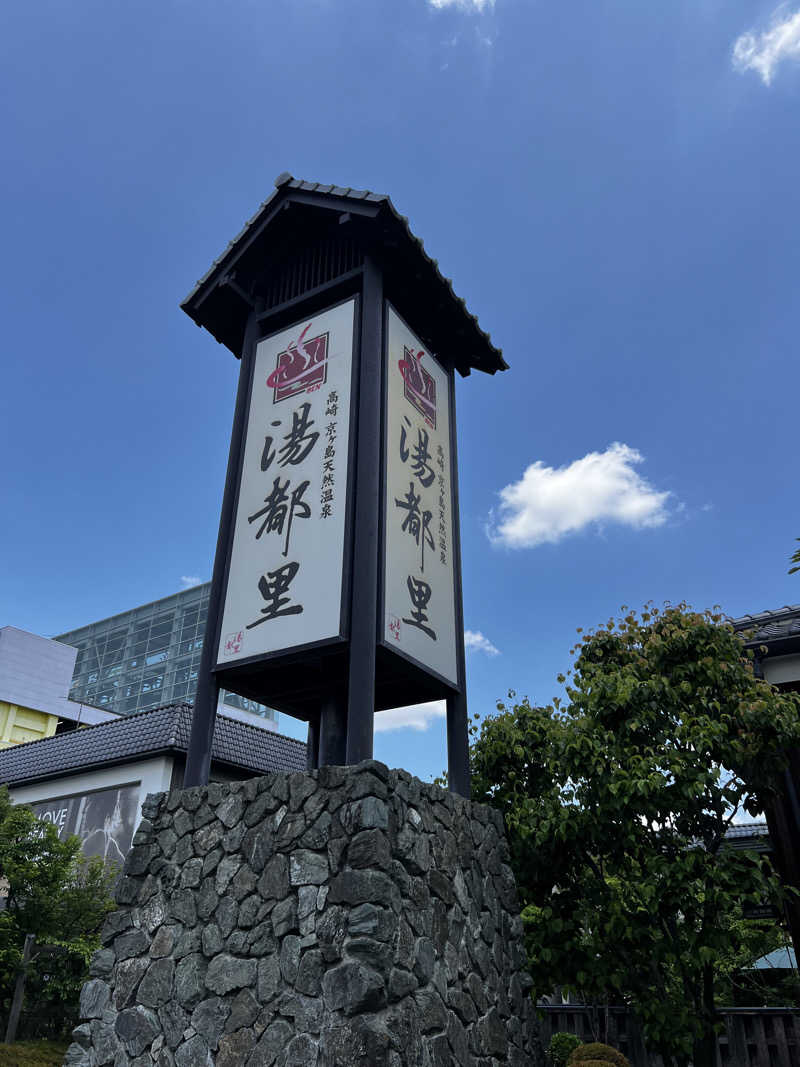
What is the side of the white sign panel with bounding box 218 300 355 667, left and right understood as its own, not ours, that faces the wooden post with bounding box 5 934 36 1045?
right

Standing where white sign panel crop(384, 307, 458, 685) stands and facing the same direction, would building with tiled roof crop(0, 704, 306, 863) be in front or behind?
behind

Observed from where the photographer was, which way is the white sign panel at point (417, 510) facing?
facing the viewer and to the right of the viewer

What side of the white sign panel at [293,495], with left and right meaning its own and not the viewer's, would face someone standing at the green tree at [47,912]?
right

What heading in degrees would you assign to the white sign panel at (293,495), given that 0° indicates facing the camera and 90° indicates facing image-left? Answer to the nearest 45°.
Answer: approximately 45°

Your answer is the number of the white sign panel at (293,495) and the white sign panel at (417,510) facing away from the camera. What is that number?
0

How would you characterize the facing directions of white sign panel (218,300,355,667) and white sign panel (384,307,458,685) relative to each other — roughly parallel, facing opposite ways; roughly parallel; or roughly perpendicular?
roughly perpendicular

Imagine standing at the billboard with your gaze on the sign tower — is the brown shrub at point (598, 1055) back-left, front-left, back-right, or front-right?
front-left

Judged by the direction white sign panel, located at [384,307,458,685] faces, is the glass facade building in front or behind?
behind

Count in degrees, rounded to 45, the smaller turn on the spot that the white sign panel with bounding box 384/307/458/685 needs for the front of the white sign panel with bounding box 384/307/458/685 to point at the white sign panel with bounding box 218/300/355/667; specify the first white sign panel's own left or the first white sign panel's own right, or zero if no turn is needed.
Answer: approximately 135° to the first white sign panel's own right
